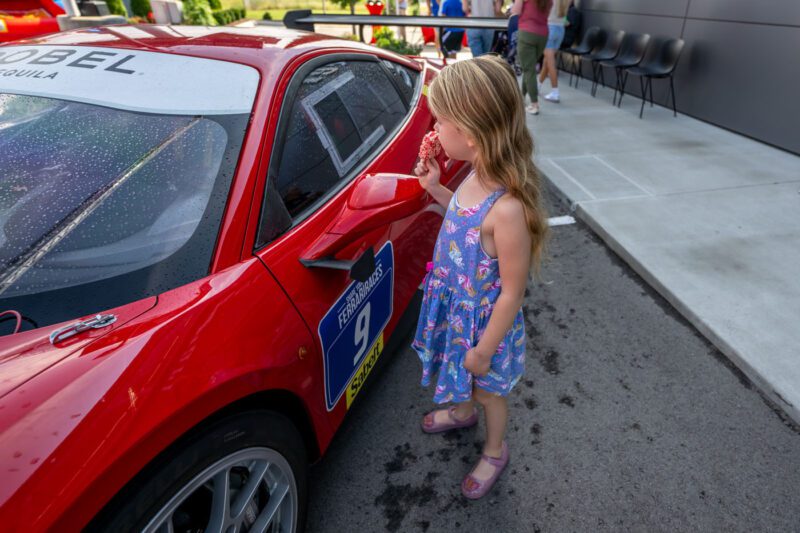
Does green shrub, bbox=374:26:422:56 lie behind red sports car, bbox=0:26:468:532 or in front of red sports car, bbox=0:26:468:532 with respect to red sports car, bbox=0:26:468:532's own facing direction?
behind

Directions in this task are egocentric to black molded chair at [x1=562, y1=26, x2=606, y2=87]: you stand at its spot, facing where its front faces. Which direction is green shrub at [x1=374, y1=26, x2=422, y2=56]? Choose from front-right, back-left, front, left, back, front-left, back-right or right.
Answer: front-right

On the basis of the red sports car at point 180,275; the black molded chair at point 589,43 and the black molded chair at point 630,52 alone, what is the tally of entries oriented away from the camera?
0

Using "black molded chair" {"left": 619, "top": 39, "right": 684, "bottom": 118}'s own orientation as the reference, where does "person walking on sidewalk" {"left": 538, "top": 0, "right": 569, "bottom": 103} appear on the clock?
The person walking on sidewalk is roughly at 2 o'clock from the black molded chair.

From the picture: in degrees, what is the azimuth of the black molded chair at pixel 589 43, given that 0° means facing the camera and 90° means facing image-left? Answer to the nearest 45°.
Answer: approximately 45°

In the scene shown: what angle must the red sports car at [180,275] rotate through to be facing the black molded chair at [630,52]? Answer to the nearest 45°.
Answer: approximately 180°

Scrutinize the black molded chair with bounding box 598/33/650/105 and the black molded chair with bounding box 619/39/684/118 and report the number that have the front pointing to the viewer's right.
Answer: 0

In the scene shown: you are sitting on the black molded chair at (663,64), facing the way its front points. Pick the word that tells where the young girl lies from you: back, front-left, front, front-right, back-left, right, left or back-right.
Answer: front-left

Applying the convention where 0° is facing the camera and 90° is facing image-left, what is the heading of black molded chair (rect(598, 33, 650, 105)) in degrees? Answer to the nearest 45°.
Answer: approximately 45°

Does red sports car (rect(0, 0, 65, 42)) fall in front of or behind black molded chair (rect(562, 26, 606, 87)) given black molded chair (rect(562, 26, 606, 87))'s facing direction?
in front

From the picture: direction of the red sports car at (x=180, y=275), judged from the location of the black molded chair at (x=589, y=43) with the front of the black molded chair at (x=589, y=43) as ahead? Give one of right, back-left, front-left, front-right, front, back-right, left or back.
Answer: front-left
